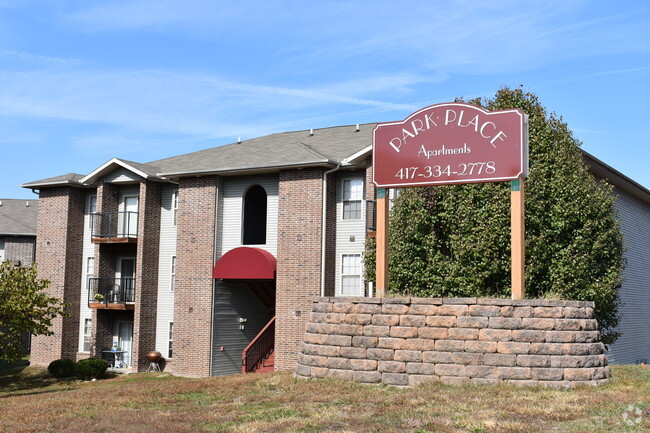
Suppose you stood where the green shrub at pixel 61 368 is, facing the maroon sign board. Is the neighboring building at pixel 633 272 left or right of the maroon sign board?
left

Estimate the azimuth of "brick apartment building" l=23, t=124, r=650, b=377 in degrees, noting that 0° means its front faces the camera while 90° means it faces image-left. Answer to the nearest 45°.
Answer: approximately 45°

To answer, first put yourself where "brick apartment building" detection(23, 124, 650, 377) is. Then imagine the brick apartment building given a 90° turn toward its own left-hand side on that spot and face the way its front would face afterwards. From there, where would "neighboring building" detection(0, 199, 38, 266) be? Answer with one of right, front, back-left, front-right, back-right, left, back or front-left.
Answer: back

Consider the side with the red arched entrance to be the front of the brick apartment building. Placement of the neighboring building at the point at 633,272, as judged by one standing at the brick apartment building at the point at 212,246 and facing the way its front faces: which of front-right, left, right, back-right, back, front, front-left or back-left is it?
back-left

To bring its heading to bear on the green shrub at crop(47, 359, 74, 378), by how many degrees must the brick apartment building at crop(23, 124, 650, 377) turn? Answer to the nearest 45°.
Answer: approximately 45° to its right

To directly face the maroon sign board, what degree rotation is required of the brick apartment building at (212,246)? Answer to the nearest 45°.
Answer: approximately 90° to its left
